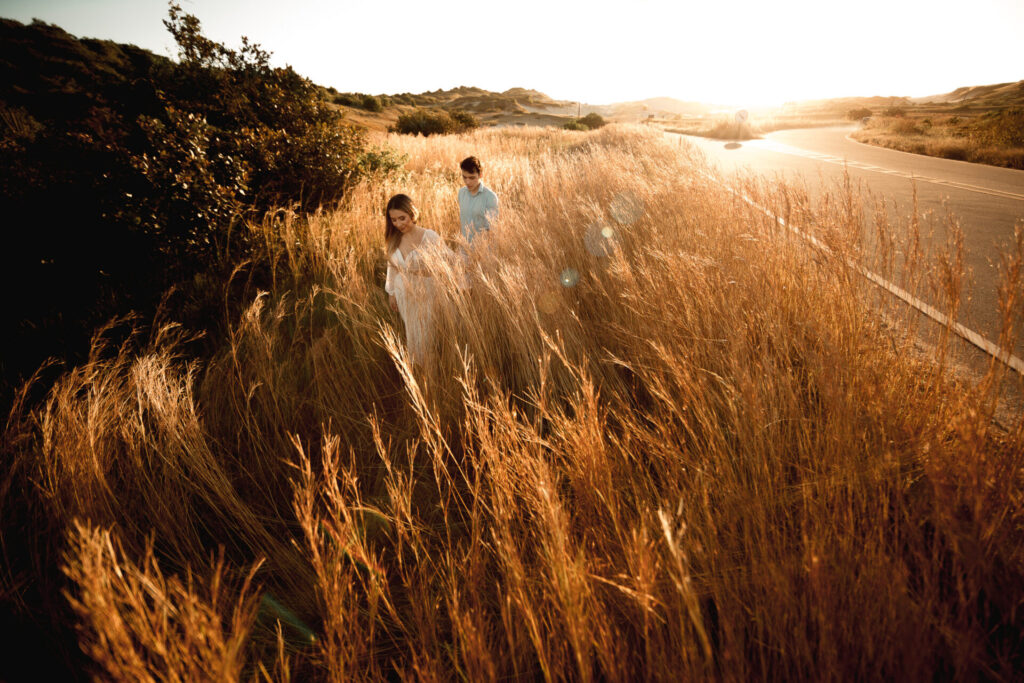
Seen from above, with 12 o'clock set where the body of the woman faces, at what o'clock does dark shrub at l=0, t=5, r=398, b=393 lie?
The dark shrub is roughly at 4 o'clock from the woman.

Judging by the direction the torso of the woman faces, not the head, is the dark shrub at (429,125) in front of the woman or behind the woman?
behind

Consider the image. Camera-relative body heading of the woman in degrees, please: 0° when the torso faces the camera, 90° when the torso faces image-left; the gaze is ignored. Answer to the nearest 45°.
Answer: approximately 0°

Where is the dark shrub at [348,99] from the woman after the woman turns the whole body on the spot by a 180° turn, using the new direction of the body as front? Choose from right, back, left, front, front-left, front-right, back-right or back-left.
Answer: front

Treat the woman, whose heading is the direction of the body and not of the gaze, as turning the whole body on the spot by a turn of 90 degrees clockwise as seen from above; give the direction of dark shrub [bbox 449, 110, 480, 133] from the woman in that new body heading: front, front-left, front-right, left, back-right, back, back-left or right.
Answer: right

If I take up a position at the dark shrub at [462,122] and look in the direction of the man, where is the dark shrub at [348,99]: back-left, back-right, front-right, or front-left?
back-right
